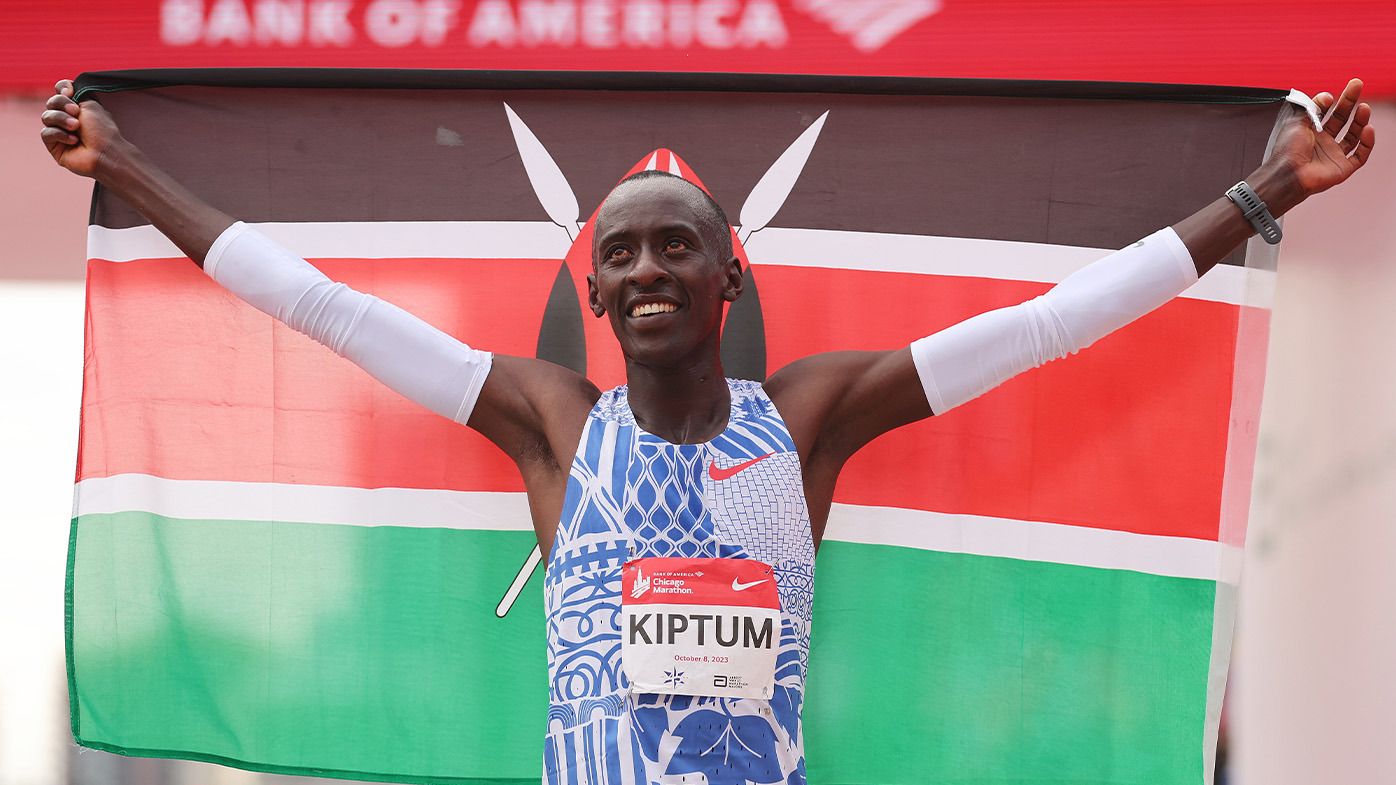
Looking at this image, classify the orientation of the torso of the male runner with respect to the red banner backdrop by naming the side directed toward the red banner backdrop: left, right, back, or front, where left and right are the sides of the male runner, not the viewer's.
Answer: back

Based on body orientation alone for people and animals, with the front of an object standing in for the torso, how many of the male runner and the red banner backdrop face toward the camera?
2

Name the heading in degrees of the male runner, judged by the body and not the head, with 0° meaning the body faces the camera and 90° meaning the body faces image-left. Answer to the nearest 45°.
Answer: approximately 0°

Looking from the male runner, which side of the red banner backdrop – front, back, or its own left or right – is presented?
front
